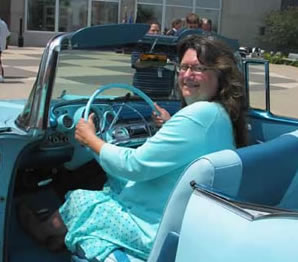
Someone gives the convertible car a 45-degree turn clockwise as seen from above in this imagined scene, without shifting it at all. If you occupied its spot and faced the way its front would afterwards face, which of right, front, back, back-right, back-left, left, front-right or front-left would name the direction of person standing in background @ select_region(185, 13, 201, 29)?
front

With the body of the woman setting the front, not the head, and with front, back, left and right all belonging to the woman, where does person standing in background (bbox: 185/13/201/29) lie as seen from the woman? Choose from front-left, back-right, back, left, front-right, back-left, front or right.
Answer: right

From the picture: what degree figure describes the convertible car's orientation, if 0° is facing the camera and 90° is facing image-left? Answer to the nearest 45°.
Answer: approximately 135°
